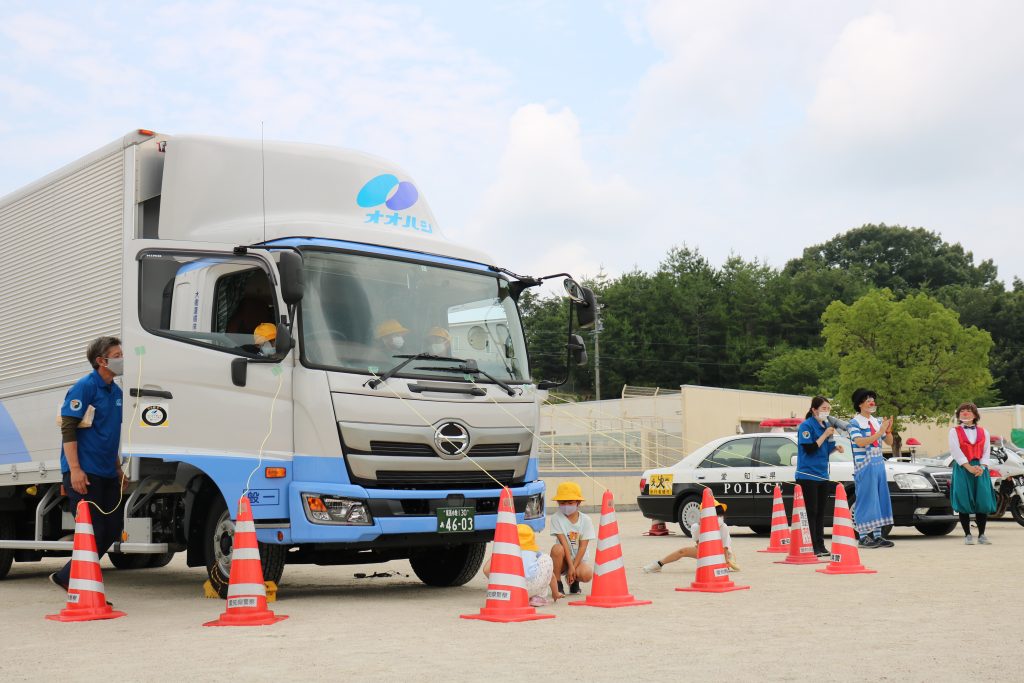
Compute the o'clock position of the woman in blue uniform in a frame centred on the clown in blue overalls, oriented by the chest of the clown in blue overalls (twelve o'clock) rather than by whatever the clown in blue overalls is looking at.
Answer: The woman in blue uniform is roughly at 2 o'clock from the clown in blue overalls.

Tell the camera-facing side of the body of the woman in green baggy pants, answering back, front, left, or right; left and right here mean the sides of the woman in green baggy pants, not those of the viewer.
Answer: front

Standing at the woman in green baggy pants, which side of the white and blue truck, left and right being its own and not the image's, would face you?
left

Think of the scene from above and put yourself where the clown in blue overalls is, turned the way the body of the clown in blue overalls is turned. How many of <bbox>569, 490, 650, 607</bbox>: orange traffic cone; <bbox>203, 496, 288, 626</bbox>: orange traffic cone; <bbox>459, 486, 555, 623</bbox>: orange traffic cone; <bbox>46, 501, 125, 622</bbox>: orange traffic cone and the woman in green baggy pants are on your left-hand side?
1

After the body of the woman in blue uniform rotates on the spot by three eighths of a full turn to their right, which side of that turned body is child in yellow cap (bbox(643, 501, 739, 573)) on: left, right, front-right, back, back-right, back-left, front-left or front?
front-left

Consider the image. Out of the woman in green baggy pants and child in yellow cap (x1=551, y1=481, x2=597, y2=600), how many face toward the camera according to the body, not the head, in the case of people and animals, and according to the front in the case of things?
2

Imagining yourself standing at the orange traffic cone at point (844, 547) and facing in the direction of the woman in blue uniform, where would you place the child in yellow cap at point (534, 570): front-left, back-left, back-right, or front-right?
back-left

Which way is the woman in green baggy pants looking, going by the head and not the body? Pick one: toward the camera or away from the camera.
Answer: toward the camera

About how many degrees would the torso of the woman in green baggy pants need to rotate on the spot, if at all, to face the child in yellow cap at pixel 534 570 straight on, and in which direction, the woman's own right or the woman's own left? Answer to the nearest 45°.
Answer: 0° — they already face them

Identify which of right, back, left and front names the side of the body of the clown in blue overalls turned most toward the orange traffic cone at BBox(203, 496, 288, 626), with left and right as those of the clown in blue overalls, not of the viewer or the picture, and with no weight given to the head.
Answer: right

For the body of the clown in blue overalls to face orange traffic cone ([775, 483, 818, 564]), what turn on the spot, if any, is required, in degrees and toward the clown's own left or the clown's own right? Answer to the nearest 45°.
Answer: approximately 90° to the clown's own right

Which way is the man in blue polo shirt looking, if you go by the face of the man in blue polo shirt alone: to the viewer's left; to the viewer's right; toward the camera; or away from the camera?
to the viewer's right

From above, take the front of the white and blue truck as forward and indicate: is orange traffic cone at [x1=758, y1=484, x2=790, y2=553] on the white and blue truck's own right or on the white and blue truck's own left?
on the white and blue truck's own left

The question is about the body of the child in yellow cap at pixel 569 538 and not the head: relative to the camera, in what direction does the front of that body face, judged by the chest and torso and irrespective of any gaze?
toward the camera

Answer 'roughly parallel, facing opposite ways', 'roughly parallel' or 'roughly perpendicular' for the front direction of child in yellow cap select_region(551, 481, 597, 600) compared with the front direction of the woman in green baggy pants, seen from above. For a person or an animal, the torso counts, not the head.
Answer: roughly parallel

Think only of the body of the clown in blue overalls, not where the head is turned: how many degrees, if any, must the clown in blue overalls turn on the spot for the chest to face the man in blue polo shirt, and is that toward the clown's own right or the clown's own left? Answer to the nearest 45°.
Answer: approximately 90° to the clown's own right
